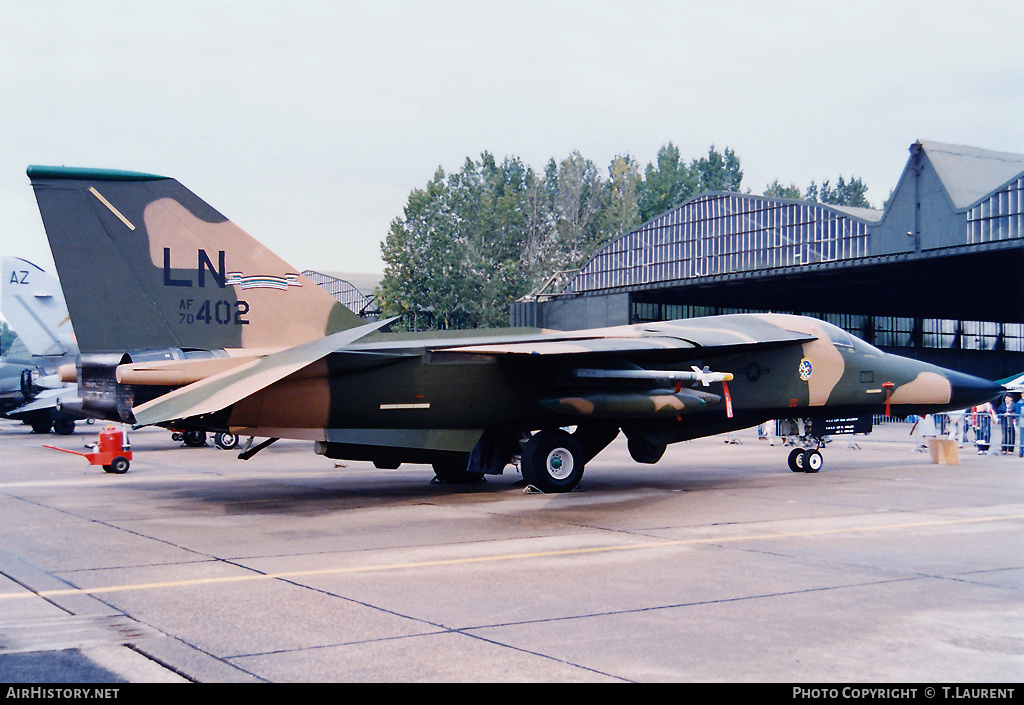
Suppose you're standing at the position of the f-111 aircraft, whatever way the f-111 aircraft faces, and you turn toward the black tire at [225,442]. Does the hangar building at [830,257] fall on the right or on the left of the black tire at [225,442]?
right

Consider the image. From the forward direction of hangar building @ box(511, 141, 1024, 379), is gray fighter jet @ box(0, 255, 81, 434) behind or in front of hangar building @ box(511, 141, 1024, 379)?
in front

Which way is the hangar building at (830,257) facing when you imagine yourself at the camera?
facing the viewer and to the left of the viewer

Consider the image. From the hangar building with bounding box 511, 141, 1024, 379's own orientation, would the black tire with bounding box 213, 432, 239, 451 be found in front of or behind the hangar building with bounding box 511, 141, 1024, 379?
in front

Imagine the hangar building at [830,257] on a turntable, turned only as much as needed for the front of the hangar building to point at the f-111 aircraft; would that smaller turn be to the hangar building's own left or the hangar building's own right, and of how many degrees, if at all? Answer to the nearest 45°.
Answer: approximately 45° to the hangar building's own left
